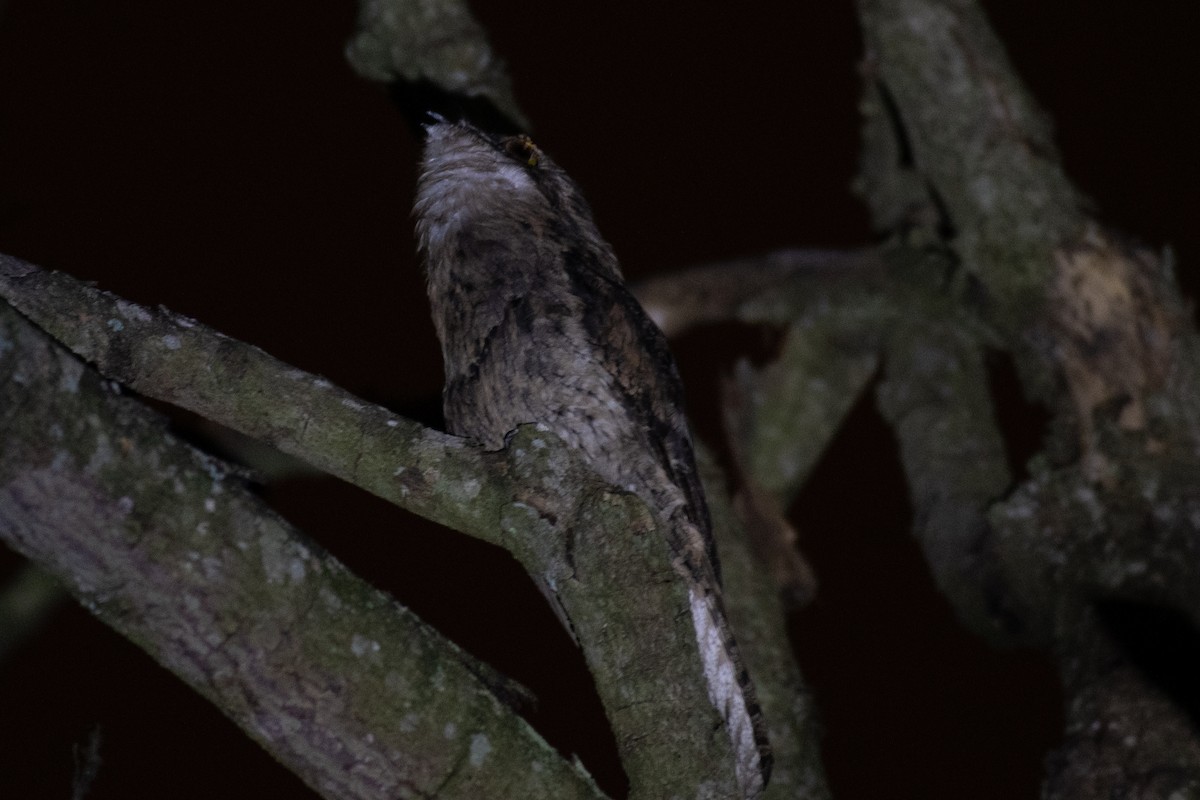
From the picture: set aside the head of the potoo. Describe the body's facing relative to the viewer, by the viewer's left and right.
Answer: facing to the left of the viewer

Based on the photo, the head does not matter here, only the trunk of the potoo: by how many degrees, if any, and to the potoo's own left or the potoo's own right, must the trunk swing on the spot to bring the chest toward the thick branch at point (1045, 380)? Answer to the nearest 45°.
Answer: approximately 135° to the potoo's own right
